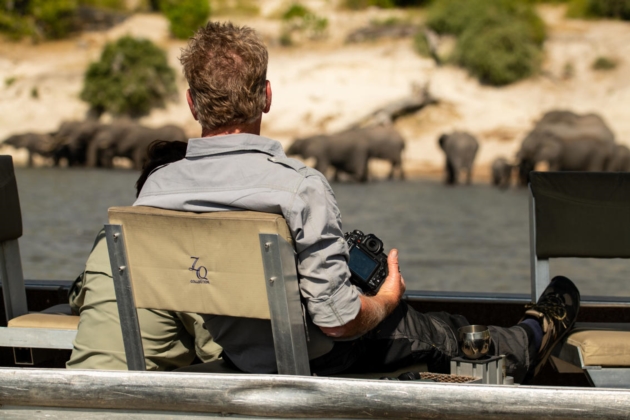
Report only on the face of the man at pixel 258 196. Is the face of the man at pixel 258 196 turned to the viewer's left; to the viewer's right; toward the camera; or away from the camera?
away from the camera

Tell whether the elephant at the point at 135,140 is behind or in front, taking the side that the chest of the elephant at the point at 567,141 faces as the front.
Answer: in front

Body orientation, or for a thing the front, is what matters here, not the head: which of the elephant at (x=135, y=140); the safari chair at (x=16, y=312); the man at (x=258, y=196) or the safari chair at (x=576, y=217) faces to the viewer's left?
the elephant

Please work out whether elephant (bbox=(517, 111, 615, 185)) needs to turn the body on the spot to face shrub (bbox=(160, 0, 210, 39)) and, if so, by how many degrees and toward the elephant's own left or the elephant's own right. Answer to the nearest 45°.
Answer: approximately 45° to the elephant's own right

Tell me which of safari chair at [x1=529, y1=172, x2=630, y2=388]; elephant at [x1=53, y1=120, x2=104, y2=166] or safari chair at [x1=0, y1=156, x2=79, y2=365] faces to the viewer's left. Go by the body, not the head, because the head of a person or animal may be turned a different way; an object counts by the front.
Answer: the elephant

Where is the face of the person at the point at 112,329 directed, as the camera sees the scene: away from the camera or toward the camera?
away from the camera

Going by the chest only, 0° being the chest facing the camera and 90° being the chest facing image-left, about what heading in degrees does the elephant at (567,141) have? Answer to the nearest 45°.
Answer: approximately 90°

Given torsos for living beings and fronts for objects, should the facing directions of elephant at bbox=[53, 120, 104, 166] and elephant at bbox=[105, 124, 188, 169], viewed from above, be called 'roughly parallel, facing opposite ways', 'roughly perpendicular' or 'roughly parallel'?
roughly parallel

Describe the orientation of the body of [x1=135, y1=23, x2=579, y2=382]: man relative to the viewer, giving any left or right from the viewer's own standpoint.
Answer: facing away from the viewer

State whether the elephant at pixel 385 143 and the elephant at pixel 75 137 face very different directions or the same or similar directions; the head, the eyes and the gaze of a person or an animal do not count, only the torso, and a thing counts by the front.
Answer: same or similar directions
